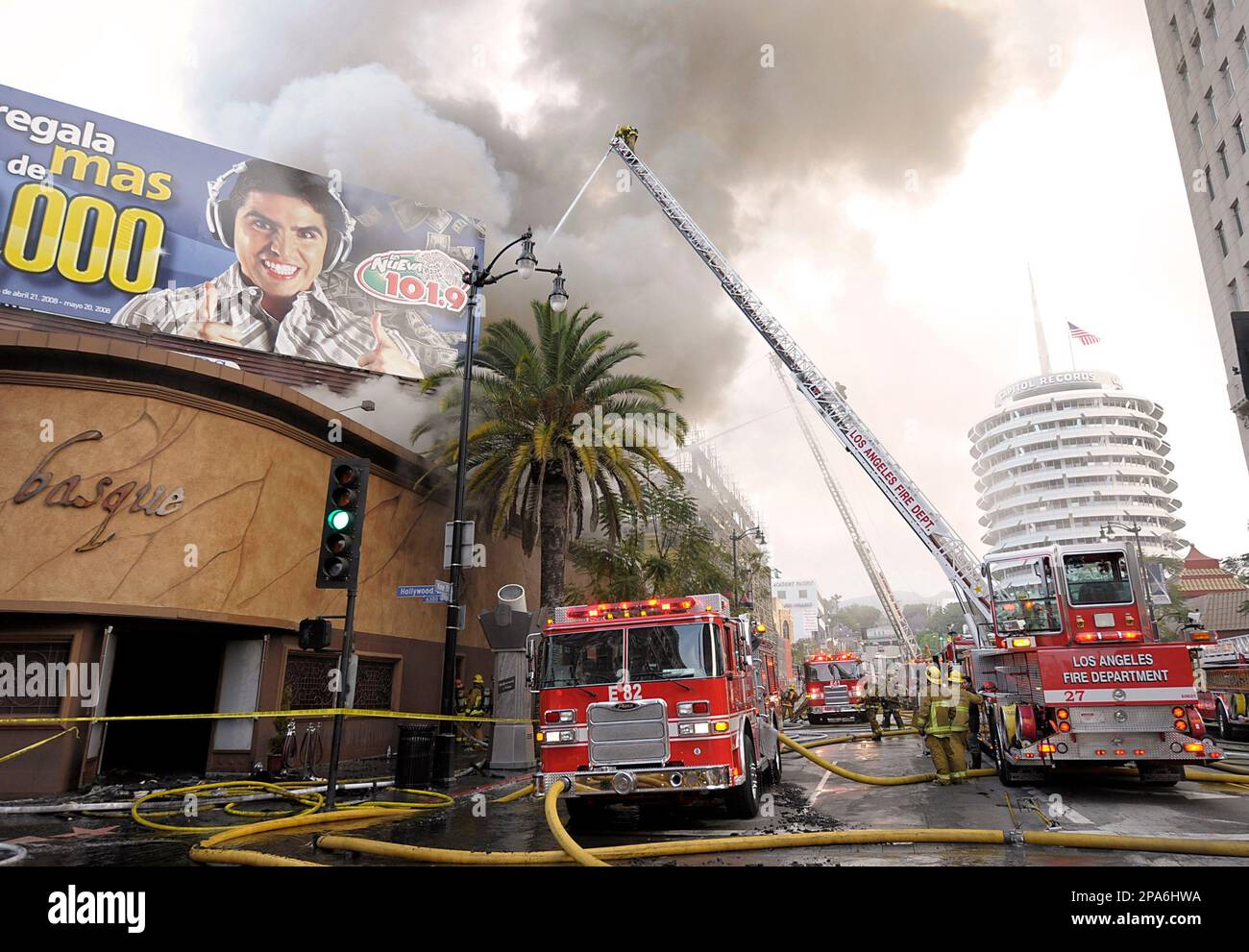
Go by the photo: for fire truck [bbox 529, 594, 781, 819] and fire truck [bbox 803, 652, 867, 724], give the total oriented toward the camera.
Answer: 2

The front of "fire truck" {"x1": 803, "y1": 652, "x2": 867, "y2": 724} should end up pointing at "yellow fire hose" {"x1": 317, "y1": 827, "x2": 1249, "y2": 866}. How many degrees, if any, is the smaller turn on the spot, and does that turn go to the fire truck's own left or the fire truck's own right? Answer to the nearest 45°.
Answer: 0° — it already faces it

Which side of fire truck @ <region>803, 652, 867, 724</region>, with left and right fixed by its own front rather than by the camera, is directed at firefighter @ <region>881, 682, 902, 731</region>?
left

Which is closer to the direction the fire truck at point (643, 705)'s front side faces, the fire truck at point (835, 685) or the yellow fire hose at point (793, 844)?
the yellow fire hose

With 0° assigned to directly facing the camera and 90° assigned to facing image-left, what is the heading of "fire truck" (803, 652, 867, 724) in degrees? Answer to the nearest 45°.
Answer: approximately 0°

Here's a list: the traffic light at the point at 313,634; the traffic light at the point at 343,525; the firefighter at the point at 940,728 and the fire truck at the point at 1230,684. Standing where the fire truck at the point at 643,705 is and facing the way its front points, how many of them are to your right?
2

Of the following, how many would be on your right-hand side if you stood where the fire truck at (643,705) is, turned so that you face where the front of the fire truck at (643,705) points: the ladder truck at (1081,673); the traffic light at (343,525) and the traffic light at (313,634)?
2
